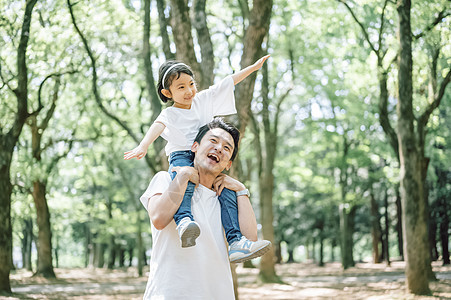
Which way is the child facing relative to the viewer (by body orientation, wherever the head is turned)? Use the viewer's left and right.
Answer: facing the viewer and to the right of the viewer

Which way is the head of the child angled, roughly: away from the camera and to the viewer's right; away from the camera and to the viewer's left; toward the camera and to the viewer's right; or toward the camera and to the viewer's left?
toward the camera and to the viewer's right

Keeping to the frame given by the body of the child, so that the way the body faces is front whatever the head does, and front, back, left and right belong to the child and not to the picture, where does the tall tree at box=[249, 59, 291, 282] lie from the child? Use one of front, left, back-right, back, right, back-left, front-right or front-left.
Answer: back-left

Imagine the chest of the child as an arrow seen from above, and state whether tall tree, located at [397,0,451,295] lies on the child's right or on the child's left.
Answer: on the child's left

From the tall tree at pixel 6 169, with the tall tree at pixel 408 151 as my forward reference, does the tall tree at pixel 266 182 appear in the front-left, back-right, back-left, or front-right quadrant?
front-left

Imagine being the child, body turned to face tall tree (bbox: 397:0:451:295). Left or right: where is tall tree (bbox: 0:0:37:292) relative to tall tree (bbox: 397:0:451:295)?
left

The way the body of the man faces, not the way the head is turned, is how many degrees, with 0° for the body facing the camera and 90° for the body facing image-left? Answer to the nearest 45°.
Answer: approximately 315°

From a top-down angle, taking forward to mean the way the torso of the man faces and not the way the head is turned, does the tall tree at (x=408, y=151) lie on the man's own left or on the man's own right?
on the man's own left

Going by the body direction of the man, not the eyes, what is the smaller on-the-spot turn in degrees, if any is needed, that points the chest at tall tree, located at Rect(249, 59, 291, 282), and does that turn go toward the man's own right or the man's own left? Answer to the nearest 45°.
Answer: approximately 135° to the man's own left

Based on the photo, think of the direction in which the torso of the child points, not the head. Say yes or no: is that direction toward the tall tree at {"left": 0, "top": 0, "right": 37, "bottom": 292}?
no
